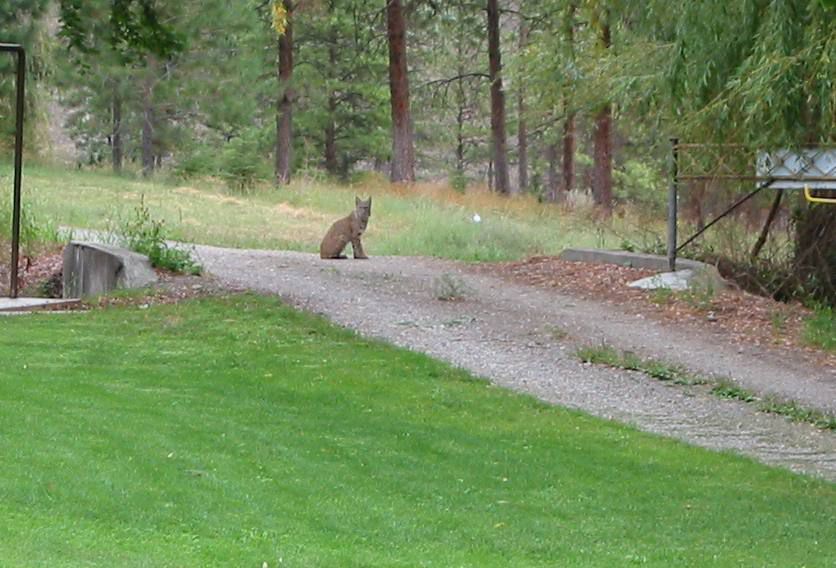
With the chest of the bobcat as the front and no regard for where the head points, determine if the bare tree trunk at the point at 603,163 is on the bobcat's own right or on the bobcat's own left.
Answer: on the bobcat's own left

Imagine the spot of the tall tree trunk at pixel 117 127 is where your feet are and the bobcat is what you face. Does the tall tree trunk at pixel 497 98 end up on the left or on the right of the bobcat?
left

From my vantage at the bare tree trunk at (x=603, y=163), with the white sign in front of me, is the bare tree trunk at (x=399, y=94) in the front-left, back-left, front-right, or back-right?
back-right
